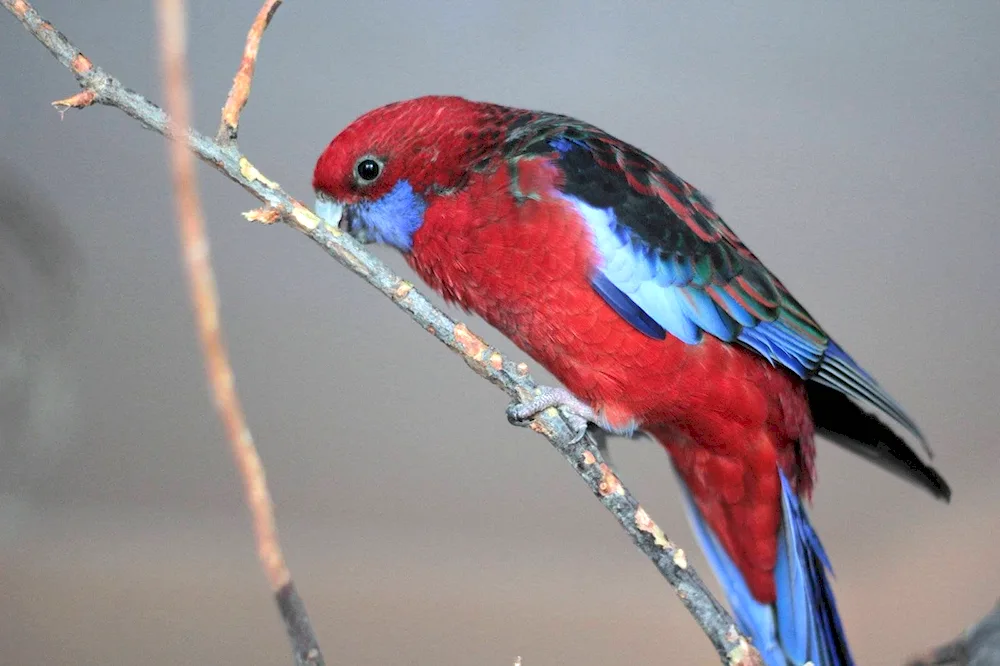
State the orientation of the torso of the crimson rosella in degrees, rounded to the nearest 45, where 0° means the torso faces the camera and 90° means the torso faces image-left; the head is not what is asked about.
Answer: approximately 90°
